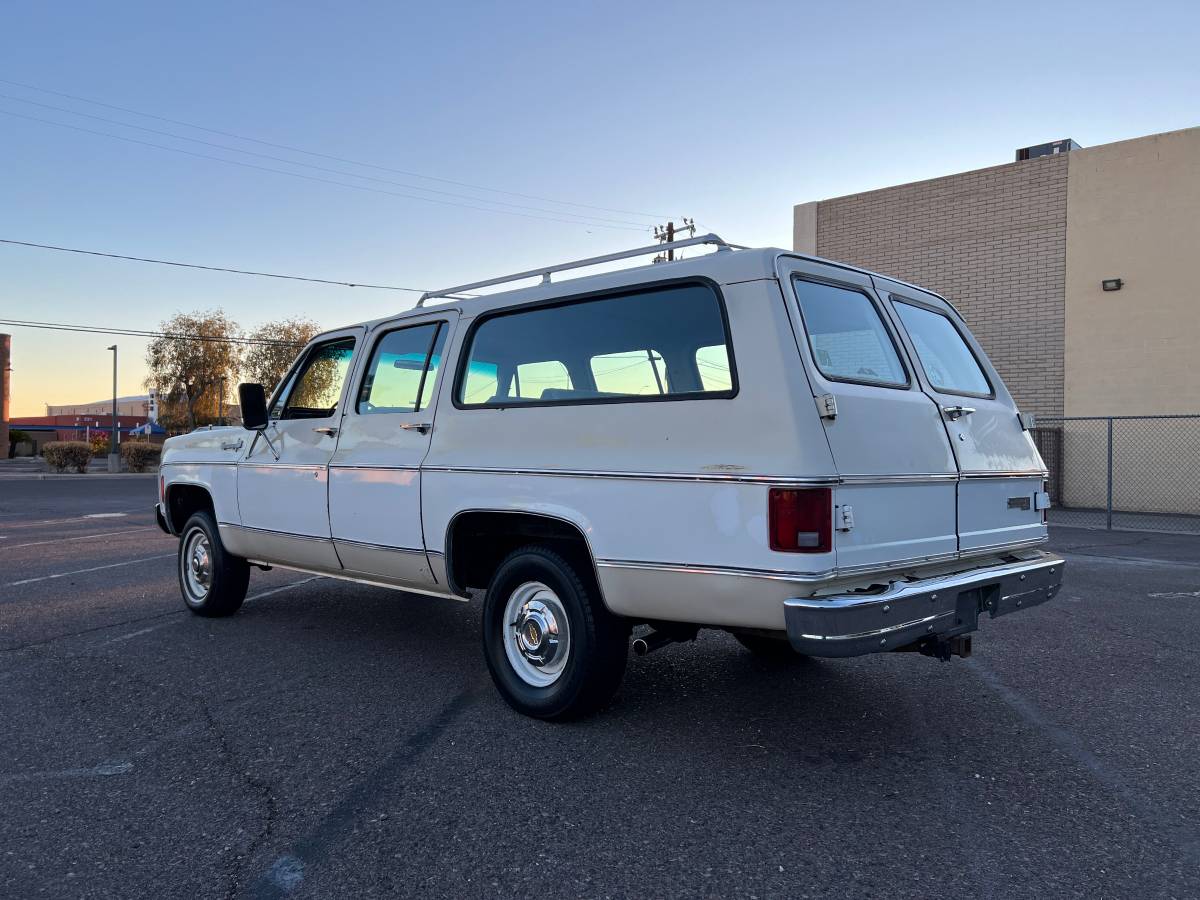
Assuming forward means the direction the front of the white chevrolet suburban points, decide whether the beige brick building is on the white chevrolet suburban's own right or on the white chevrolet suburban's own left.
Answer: on the white chevrolet suburban's own right

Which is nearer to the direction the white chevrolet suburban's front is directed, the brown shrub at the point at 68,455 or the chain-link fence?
the brown shrub

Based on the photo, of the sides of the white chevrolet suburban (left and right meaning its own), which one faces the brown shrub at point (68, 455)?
front

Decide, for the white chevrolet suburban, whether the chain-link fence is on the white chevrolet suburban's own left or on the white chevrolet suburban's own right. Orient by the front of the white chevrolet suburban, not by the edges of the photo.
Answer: on the white chevrolet suburban's own right

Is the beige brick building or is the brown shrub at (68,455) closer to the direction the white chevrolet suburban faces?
the brown shrub

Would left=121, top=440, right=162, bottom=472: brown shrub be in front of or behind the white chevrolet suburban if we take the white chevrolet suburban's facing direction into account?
in front

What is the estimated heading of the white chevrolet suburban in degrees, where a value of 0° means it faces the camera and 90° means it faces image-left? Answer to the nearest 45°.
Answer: approximately 135°
